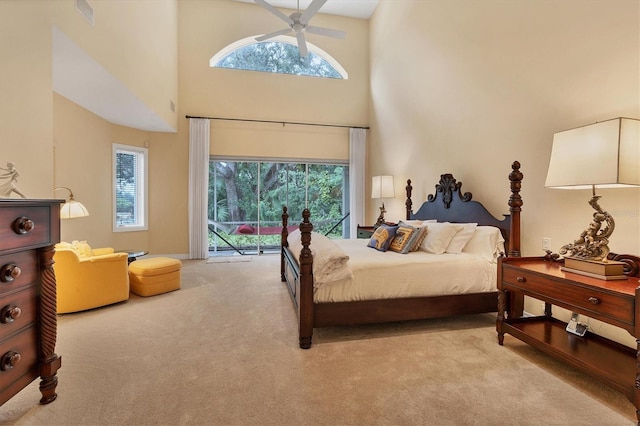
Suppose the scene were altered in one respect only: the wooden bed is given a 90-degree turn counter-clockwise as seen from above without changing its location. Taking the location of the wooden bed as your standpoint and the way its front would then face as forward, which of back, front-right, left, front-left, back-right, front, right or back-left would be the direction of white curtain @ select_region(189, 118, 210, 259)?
back

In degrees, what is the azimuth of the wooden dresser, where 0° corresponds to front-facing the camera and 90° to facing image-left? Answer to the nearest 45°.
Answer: approximately 315°

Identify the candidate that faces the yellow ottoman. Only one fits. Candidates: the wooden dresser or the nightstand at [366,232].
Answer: the nightstand

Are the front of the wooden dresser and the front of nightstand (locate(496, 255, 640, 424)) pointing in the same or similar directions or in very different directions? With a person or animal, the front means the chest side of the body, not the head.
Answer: very different directions

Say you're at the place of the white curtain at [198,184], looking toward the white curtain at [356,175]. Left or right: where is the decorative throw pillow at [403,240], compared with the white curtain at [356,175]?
right

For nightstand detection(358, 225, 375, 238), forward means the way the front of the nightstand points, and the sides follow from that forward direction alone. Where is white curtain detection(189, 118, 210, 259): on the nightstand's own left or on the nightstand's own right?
on the nightstand's own right

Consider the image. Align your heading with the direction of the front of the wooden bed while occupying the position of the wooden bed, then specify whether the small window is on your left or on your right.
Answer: on your right

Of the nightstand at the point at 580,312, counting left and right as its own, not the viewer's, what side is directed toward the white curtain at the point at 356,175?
right

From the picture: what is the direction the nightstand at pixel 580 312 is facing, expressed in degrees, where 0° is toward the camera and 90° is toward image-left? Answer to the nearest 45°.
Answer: approximately 45°
